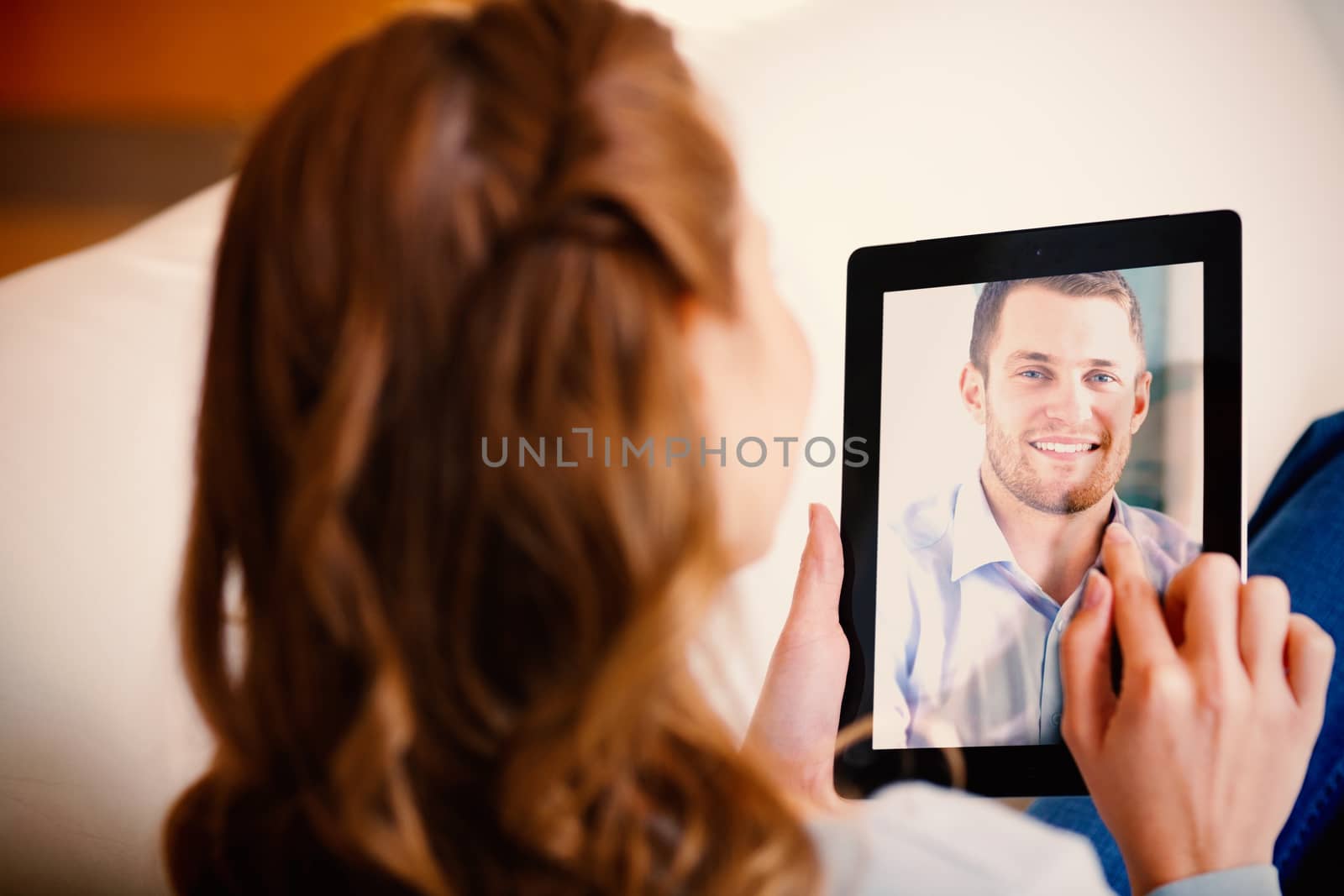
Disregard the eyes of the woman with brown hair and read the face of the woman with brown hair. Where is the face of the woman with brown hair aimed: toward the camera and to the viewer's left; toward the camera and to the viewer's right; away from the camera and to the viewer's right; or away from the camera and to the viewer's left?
away from the camera and to the viewer's right

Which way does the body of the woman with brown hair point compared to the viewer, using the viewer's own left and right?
facing away from the viewer and to the right of the viewer
